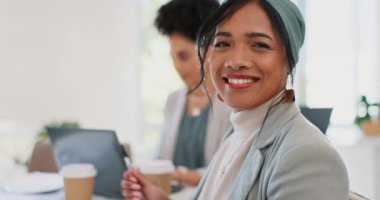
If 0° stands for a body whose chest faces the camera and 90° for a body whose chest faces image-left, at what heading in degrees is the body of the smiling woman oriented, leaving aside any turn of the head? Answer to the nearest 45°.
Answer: approximately 45°

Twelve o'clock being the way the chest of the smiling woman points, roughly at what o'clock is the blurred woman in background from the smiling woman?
The blurred woman in background is roughly at 4 o'clock from the smiling woman.

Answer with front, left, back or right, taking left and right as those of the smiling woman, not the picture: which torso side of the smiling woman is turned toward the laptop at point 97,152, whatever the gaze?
right
